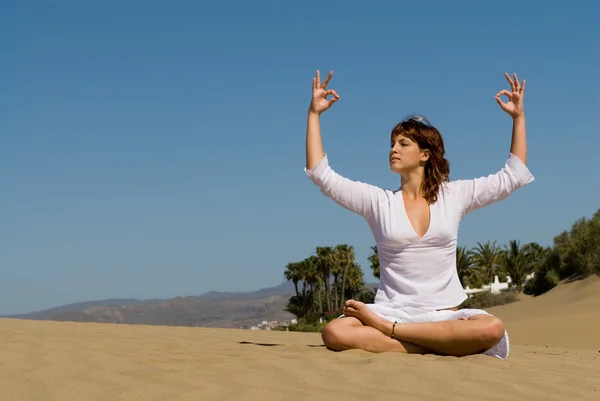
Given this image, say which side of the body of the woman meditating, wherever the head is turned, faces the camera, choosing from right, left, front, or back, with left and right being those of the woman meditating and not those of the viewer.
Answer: front
